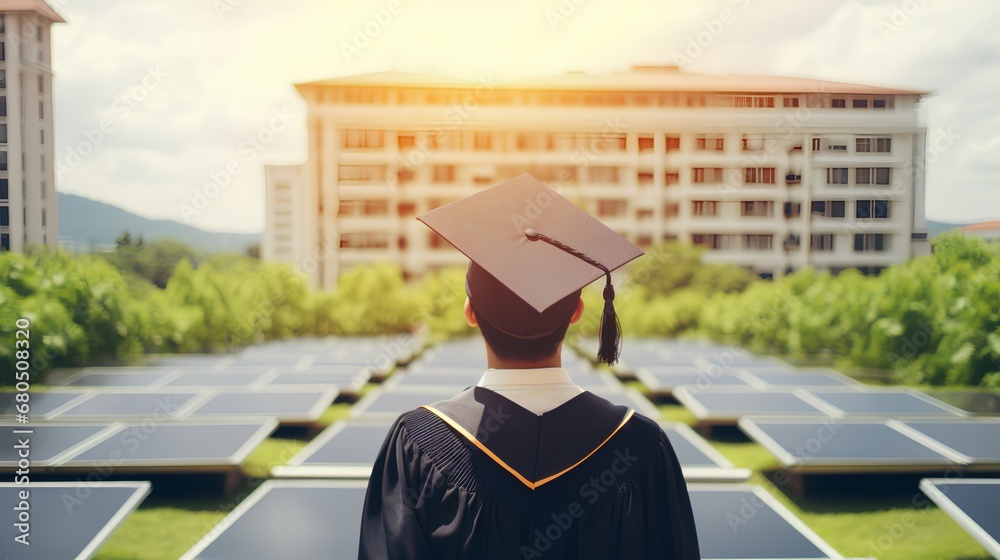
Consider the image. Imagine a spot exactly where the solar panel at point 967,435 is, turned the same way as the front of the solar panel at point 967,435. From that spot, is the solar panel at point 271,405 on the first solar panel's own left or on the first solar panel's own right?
on the first solar panel's own right

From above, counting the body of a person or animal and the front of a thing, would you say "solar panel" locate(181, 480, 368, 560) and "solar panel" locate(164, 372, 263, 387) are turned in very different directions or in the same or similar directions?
same or similar directions

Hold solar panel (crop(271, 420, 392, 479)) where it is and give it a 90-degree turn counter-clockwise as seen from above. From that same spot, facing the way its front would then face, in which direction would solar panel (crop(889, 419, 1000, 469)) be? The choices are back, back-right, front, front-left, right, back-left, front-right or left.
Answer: front

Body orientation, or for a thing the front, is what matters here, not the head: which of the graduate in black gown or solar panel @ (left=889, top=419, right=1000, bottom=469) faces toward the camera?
the solar panel

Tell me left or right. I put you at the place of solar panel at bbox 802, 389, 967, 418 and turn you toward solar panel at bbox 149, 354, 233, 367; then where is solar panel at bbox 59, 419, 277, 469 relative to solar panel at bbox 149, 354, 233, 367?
left

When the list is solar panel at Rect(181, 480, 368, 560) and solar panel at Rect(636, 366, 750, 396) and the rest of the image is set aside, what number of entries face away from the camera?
0

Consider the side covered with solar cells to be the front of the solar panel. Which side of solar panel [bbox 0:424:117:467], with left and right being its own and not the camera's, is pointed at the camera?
front

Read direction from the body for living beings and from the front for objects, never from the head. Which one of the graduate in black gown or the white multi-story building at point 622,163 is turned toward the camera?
the white multi-story building

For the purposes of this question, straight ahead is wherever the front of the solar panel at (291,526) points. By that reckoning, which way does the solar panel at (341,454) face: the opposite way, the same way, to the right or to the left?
the same way

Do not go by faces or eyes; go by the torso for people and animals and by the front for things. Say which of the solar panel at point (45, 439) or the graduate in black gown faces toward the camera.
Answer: the solar panel

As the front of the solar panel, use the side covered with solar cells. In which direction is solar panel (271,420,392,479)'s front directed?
toward the camera

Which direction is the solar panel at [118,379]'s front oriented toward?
toward the camera

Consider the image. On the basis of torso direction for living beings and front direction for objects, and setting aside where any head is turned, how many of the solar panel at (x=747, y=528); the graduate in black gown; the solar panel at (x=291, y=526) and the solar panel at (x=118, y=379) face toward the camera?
3

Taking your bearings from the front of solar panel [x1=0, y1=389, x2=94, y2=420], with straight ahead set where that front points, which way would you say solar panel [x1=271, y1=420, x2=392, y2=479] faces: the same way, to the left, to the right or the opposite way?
the same way

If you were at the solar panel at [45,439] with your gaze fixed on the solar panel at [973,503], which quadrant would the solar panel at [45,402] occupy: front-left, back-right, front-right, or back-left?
back-left
